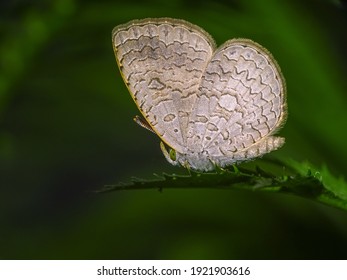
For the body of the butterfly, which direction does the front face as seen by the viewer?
to the viewer's left
